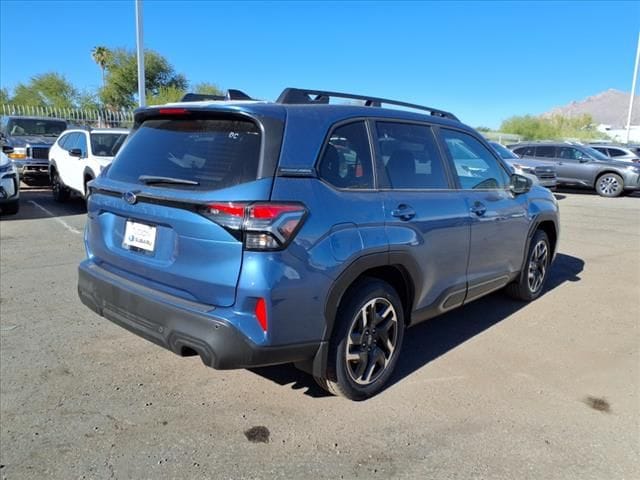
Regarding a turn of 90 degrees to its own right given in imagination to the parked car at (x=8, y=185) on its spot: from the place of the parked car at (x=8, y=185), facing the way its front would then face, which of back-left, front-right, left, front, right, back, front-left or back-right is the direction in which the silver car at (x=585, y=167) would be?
back-left

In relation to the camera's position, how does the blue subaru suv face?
facing away from the viewer and to the right of the viewer

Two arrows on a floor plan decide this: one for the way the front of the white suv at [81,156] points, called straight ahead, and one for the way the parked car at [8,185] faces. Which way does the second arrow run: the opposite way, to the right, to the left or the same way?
the same way

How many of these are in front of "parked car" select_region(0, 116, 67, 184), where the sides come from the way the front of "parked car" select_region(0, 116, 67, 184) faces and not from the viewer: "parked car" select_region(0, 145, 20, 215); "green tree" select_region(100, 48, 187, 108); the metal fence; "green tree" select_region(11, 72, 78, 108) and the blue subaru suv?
2

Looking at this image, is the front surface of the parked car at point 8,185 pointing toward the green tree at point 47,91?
no

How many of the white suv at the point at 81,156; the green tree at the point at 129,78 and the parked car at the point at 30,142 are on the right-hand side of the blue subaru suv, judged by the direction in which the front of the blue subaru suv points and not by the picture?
0

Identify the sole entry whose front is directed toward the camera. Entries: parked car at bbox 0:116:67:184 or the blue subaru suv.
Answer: the parked car

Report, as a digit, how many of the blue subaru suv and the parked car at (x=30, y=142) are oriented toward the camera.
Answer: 1

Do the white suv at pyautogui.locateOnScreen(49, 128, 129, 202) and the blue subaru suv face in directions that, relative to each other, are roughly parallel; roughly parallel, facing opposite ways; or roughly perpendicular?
roughly perpendicular

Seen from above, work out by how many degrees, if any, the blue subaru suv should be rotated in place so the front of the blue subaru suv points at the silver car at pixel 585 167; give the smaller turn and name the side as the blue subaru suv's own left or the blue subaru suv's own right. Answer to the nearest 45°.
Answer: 0° — it already faces it

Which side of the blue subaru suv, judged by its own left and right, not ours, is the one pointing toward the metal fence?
left

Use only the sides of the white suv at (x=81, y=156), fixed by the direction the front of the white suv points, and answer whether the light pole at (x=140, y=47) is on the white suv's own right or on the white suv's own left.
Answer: on the white suv's own left

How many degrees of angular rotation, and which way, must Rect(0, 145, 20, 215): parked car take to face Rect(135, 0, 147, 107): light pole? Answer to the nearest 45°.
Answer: approximately 90° to its left

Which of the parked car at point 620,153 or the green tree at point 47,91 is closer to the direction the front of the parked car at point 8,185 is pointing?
the parked car

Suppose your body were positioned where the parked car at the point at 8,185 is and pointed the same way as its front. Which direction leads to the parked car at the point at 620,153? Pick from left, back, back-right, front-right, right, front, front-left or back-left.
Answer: front-left

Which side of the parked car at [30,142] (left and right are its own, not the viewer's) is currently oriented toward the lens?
front

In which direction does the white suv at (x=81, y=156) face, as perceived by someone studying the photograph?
facing the viewer and to the right of the viewer

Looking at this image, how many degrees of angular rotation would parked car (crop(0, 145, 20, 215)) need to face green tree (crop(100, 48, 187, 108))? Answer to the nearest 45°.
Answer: approximately 135° to its left
